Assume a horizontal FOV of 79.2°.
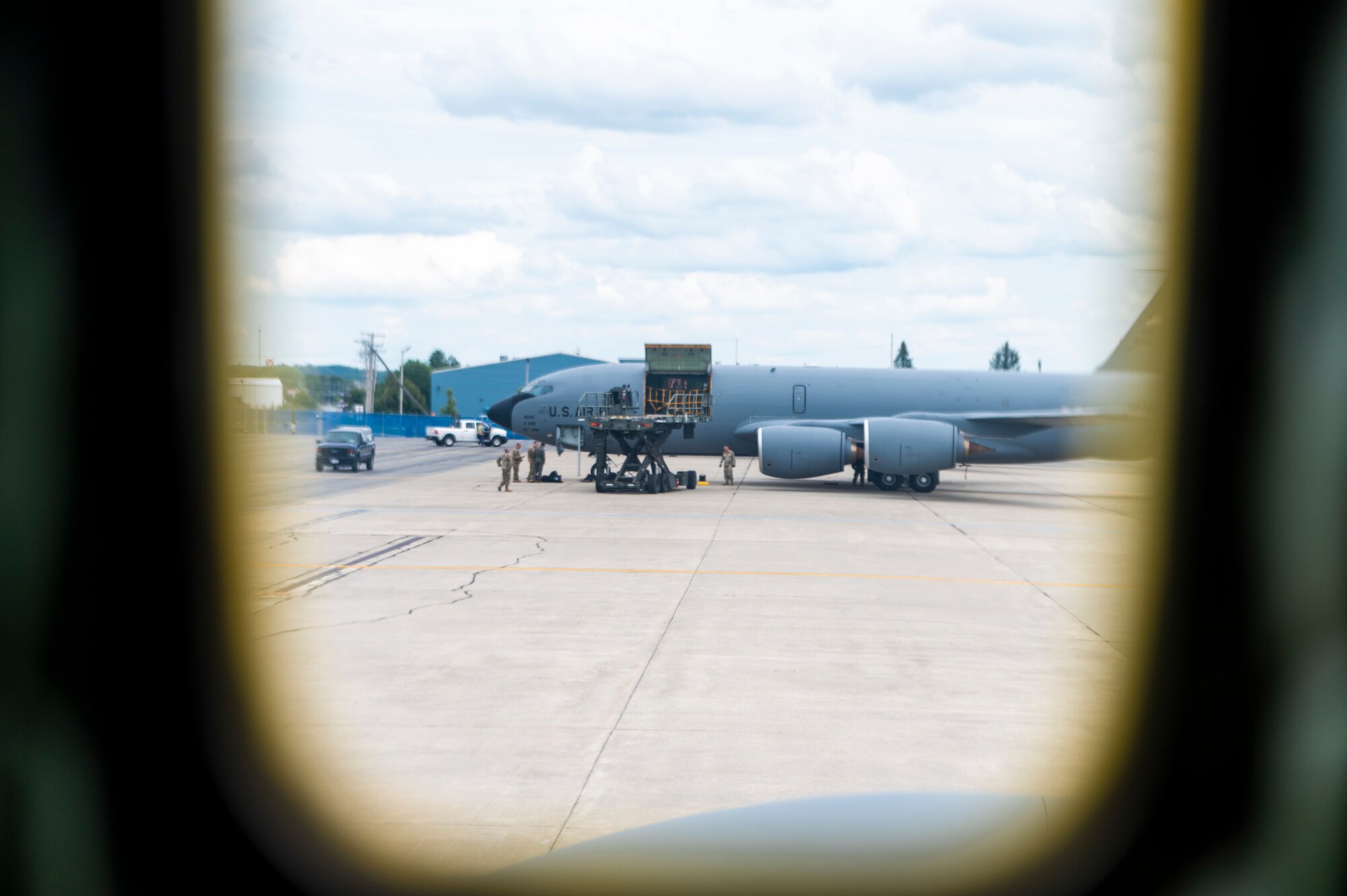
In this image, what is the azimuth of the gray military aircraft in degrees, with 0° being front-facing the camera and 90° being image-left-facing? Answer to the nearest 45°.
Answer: approximately 90°

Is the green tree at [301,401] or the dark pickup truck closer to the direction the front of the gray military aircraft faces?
the dark pickup truck

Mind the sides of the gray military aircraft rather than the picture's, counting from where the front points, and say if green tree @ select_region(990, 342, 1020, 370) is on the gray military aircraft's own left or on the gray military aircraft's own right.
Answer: on the gray military aircraft's own right

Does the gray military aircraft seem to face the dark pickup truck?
yes
